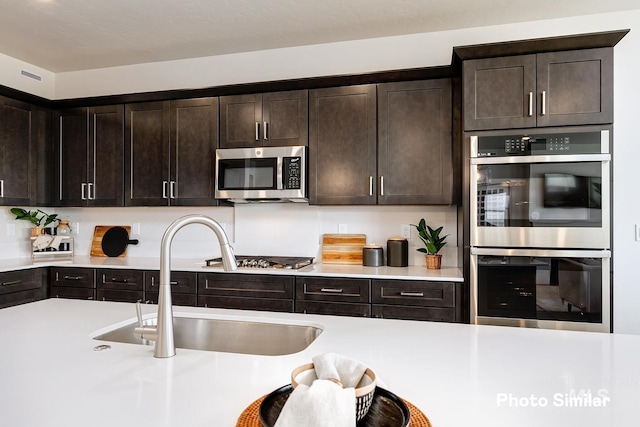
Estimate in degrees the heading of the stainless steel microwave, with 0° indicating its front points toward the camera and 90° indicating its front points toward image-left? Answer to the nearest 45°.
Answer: approximately 0°

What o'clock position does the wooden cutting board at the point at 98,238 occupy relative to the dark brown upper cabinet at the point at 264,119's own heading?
The wooden cutting board is roughly at 4 o'clock from the dark brown upper cabinet.

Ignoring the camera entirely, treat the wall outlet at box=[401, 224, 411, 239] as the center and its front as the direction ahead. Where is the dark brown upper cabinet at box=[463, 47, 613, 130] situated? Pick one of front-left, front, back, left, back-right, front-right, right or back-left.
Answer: front-left

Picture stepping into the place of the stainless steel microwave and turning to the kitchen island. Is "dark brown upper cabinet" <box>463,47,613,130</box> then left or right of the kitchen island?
left

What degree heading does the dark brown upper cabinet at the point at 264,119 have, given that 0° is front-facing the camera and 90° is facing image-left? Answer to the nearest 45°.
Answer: approximately 0°

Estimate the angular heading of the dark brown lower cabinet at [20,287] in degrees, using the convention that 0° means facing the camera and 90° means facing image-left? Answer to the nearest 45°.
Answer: approximately 315°

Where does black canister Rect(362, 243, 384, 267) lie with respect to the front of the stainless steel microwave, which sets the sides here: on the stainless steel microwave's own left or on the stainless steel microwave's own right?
on the stainless steel microwave's own left

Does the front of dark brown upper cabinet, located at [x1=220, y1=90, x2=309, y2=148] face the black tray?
yes
